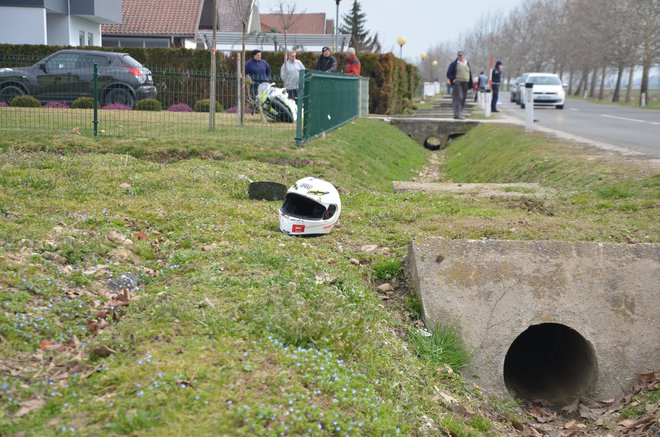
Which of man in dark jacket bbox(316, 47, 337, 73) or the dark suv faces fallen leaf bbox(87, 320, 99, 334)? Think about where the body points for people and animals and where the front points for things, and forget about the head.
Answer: the man in dark jacket

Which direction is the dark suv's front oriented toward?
to the viewer's left

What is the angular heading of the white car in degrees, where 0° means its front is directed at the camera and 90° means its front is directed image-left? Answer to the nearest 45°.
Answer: approximately 0°

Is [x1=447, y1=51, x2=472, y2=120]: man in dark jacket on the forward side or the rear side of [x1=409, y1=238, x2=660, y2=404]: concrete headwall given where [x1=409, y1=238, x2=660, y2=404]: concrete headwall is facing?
on the rear side

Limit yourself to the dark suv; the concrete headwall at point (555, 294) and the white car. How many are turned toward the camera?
2

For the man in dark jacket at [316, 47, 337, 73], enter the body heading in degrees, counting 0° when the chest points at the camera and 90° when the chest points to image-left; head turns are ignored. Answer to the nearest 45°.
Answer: approximately 0°

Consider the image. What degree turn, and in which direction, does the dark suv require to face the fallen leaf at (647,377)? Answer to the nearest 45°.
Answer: approximately 90° to its left

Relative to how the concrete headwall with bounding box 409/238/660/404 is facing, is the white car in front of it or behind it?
behind
